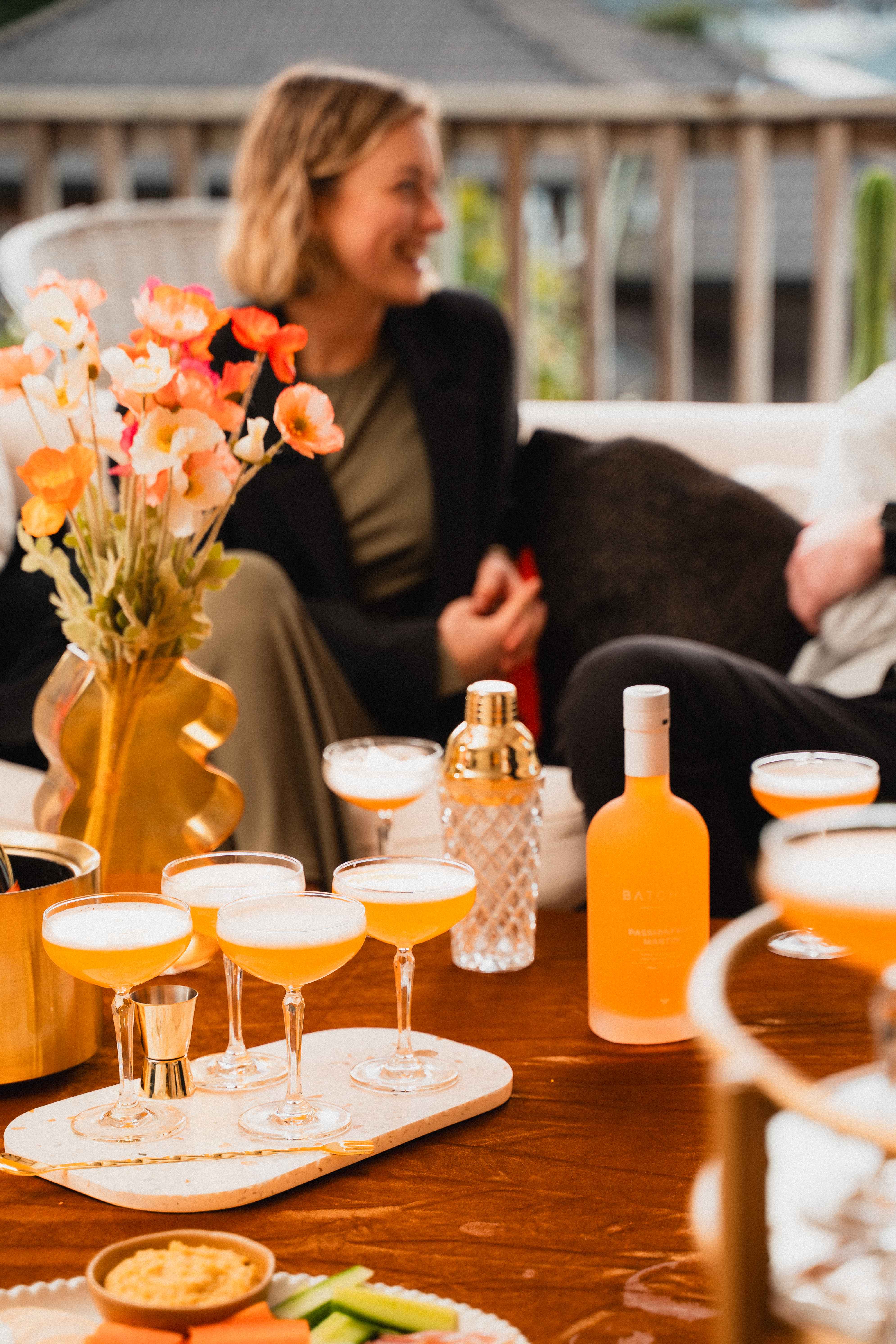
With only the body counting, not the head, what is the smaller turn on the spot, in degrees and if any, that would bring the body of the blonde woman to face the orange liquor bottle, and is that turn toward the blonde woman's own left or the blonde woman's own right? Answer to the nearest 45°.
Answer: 0° — they already face it

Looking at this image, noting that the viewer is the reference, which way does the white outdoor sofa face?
facing the viewer

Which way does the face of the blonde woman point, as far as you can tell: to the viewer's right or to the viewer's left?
to the viewer's right

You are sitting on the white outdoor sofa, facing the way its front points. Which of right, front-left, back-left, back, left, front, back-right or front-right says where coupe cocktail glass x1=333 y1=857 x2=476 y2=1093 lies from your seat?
front

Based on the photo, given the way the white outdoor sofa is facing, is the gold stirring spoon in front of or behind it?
in front

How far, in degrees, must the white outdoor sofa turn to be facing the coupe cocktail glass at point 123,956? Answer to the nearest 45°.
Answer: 0° — it already faces it

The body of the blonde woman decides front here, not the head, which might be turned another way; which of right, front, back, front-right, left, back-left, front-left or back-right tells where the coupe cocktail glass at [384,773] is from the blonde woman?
front

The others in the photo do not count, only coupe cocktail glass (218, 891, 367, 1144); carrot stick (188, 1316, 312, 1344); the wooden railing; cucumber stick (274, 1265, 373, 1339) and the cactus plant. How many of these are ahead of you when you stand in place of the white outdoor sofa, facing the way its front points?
3

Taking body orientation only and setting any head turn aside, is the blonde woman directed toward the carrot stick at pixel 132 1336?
yes

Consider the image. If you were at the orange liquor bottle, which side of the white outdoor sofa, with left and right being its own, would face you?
front

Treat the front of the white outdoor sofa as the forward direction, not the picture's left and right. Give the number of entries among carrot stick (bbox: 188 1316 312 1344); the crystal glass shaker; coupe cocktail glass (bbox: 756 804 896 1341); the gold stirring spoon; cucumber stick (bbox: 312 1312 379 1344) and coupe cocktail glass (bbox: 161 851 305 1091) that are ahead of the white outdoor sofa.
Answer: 6

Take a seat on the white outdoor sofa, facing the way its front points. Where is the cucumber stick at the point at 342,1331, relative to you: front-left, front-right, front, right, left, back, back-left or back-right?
front

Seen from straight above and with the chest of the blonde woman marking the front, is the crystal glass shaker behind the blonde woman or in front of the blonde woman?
in front

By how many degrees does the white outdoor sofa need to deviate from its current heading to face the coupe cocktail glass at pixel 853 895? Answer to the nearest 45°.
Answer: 0° — it already faces it

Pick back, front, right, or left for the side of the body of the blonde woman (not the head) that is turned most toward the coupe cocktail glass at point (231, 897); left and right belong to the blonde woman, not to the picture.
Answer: front

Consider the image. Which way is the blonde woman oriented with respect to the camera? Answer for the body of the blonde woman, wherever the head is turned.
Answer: toward the camera

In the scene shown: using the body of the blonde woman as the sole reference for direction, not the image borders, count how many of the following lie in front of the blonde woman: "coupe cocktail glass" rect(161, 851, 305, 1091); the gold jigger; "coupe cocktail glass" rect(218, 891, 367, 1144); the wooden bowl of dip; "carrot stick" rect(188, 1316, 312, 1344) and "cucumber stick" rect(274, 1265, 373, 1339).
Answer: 6

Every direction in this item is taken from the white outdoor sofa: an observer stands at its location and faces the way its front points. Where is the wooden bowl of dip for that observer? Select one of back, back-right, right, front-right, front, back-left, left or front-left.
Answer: front

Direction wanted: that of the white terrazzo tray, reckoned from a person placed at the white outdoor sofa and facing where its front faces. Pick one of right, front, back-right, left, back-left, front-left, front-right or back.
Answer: front

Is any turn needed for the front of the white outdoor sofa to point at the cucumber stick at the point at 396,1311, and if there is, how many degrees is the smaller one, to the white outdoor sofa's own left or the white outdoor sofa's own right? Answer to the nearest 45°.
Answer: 0° — it already faces it
